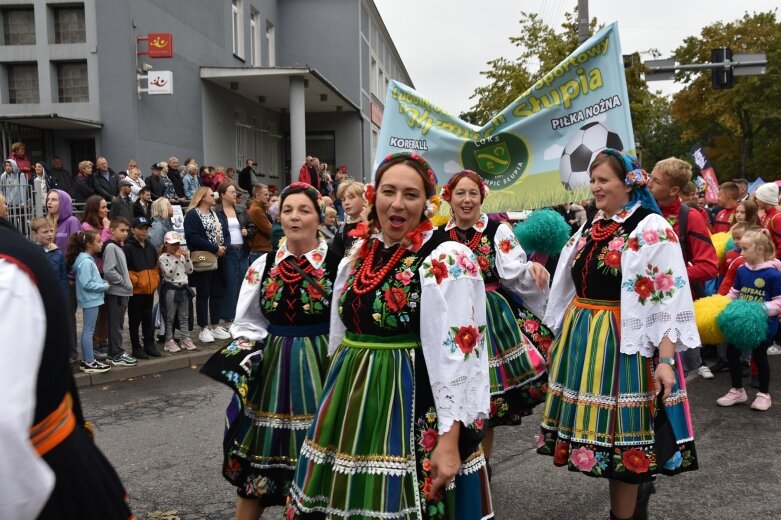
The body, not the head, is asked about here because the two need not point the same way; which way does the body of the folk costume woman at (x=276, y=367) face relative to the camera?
toward the camera

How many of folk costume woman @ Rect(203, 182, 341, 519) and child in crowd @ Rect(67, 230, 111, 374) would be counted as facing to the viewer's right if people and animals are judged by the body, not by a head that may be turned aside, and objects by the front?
1

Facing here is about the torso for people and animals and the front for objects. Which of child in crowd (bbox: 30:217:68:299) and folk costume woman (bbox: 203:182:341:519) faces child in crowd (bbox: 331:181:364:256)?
child in crowd (bbox: 30:217:68:299)

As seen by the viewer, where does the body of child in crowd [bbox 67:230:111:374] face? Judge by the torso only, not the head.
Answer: to the viewer's right

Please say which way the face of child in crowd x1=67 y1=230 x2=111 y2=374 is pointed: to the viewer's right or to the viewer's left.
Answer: to the viewer's right

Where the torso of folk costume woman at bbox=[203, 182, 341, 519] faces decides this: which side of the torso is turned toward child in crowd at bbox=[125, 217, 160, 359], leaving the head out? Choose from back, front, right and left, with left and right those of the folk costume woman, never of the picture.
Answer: back

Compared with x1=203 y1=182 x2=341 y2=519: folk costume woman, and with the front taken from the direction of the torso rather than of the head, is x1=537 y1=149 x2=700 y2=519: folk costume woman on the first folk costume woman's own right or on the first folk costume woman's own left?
on the first folk costume woman's own left

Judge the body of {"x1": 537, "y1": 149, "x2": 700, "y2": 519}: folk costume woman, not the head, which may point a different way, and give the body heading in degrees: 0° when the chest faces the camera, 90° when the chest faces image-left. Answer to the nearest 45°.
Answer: approximately 45°

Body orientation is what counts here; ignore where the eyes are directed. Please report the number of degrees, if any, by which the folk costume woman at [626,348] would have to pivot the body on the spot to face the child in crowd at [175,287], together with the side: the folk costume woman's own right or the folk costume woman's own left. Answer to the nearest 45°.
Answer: approximately 90° to the folk costume woman's own right

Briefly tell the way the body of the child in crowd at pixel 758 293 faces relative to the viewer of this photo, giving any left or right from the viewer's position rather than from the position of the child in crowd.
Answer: facing the viewer and to the left of the viewer

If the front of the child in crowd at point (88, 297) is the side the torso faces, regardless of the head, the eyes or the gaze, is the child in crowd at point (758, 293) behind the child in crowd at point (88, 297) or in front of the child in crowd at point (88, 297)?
in front

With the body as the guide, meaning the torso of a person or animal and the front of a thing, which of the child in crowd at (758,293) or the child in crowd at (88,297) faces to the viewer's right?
the child in crowd at (88,297)
